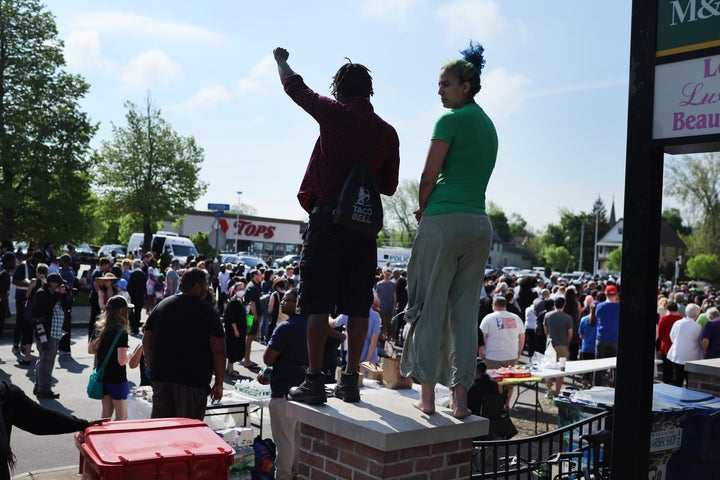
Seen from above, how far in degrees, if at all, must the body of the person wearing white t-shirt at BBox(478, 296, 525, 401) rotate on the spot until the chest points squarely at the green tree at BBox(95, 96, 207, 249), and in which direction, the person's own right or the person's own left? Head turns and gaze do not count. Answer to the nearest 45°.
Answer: approximately 45° to the person's own left

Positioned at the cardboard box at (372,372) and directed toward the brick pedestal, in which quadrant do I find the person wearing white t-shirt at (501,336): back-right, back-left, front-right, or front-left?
back-left

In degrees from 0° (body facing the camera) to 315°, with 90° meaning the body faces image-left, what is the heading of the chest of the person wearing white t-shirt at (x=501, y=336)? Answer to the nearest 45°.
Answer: approximately 180°

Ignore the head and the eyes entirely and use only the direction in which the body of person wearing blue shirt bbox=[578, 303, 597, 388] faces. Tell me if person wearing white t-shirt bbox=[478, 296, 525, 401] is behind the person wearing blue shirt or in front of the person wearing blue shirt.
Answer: behind

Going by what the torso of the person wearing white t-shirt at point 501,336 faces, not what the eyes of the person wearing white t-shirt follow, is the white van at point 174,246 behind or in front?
in front

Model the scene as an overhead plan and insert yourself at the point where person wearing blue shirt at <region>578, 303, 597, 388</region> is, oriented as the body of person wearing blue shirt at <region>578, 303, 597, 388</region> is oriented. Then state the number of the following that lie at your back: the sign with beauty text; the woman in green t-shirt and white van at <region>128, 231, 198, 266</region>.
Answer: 2

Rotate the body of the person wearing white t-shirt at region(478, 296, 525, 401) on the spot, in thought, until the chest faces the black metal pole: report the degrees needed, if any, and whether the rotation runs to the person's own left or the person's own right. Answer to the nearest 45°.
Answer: approximately 180°

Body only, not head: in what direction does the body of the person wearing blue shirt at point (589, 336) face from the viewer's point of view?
away from the camera

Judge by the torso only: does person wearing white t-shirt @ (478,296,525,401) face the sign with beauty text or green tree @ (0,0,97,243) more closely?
the green tree

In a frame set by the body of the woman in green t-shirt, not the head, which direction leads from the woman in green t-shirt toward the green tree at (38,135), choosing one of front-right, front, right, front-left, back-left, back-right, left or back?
front

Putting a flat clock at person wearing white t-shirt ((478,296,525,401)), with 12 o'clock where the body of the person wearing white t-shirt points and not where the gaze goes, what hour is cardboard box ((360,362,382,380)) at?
The cardboard box is roughly at 7 o'clock from the person wearing white t-shirt.
